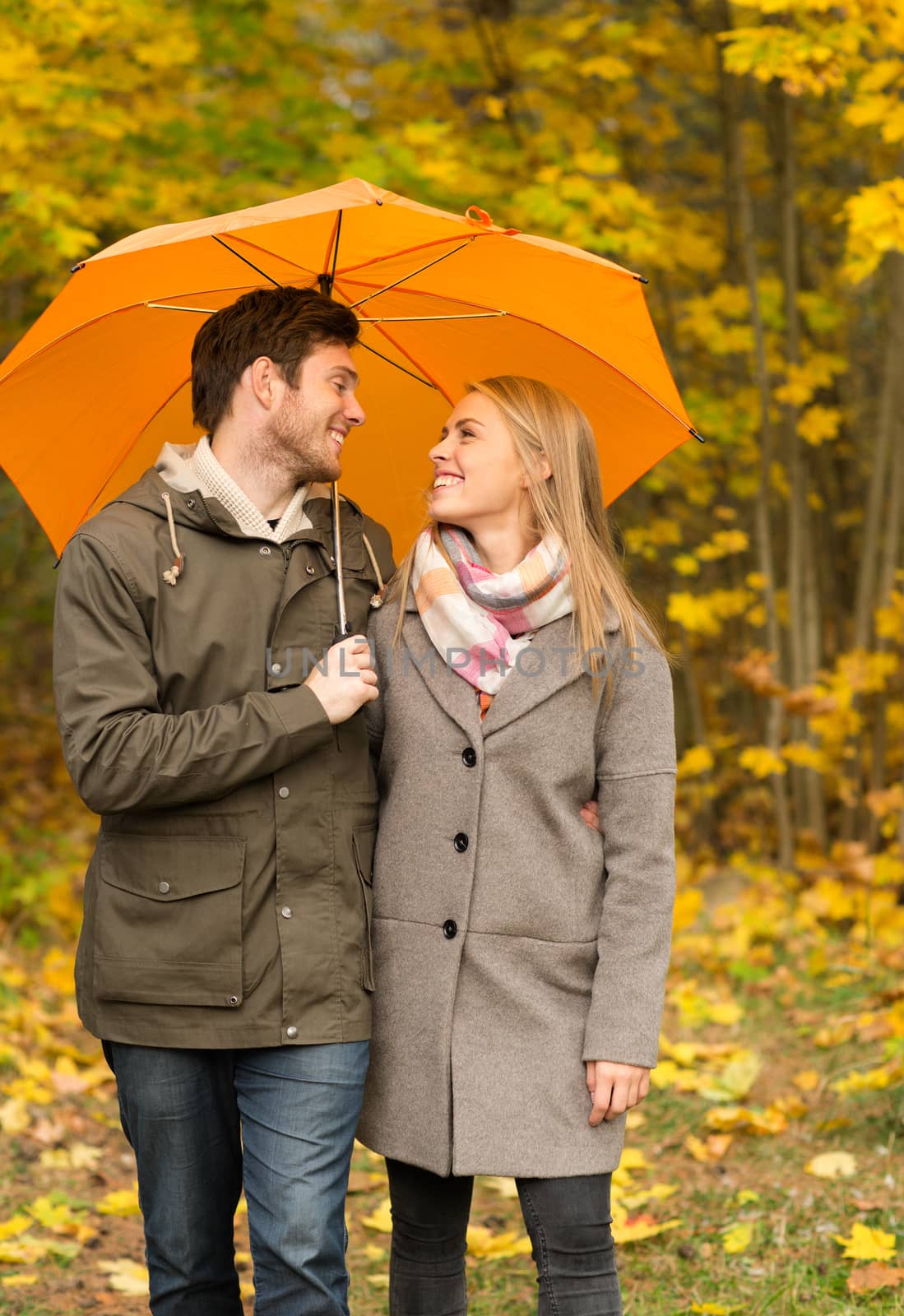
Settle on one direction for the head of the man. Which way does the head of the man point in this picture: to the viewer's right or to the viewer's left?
to the viewer's right

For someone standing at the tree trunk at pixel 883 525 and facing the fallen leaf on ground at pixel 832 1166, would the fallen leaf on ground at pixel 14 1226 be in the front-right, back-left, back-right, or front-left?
front-right

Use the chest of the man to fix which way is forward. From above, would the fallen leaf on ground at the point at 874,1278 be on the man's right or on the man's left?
on the man's left

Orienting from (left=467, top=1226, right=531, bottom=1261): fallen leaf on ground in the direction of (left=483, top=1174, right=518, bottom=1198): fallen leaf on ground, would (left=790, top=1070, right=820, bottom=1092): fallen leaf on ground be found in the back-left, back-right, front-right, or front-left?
front-right

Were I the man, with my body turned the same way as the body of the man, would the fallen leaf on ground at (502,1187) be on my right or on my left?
on my left

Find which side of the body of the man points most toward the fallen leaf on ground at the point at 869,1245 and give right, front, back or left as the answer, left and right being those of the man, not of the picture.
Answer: left

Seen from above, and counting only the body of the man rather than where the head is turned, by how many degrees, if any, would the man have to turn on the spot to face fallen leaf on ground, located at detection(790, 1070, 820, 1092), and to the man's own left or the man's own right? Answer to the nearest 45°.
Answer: approximately 90° to the man's own left

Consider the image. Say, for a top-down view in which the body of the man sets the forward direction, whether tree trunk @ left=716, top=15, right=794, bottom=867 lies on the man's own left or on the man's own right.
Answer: on the man's own left

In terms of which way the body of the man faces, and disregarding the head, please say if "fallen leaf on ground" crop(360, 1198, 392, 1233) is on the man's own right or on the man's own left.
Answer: on the man's own left

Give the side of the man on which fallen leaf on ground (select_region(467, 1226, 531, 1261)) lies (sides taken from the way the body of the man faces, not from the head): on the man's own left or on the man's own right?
on the man's own left

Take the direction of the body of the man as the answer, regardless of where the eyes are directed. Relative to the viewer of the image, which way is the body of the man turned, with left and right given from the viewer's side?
facing the viewer and to the right of the viewer

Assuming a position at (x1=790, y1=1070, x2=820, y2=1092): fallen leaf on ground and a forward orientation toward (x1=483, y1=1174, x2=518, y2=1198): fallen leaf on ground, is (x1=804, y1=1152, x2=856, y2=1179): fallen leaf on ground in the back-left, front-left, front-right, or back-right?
front-left
